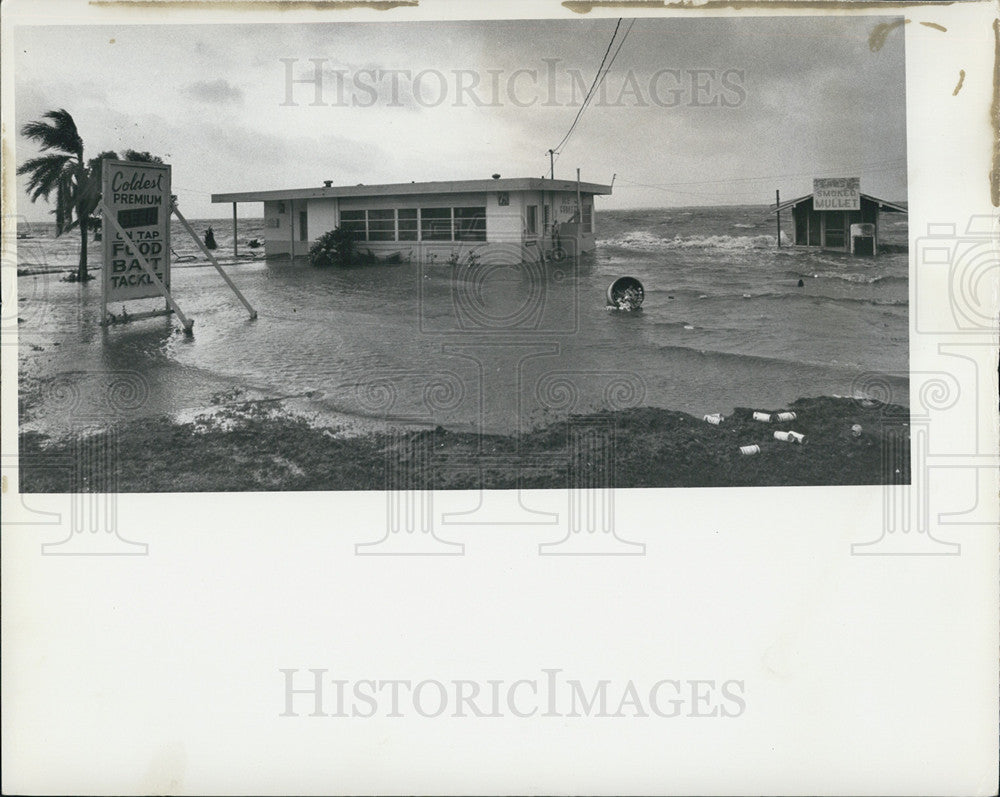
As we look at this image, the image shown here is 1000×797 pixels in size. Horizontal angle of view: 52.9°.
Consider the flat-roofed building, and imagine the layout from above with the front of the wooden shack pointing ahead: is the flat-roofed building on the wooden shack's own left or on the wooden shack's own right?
on the wooden shack's own right

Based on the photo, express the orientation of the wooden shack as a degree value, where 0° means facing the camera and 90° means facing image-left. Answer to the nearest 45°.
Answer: approximately 0°

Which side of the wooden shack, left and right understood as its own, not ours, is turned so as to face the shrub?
right

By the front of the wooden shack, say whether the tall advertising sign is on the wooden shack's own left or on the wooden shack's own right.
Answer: on the wooden shack's own right
